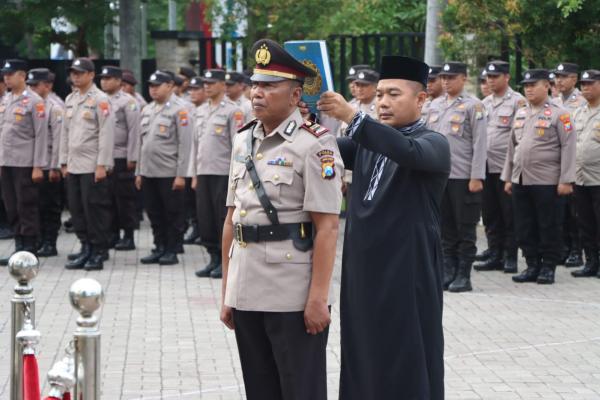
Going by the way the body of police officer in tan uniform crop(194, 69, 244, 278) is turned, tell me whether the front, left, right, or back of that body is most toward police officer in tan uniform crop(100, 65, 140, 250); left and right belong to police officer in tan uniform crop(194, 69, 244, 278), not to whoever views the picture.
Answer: right

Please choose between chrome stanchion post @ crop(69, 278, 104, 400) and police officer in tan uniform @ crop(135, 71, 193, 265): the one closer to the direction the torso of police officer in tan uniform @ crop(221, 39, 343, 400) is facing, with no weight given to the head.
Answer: the chrome stanchion post

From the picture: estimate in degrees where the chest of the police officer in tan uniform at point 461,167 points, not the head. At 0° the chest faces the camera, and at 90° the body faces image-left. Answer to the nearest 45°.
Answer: approximately 45°

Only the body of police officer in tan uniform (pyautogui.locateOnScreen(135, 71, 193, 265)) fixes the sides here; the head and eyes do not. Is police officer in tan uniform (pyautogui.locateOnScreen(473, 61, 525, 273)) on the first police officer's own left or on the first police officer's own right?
on the first police officer's own left
